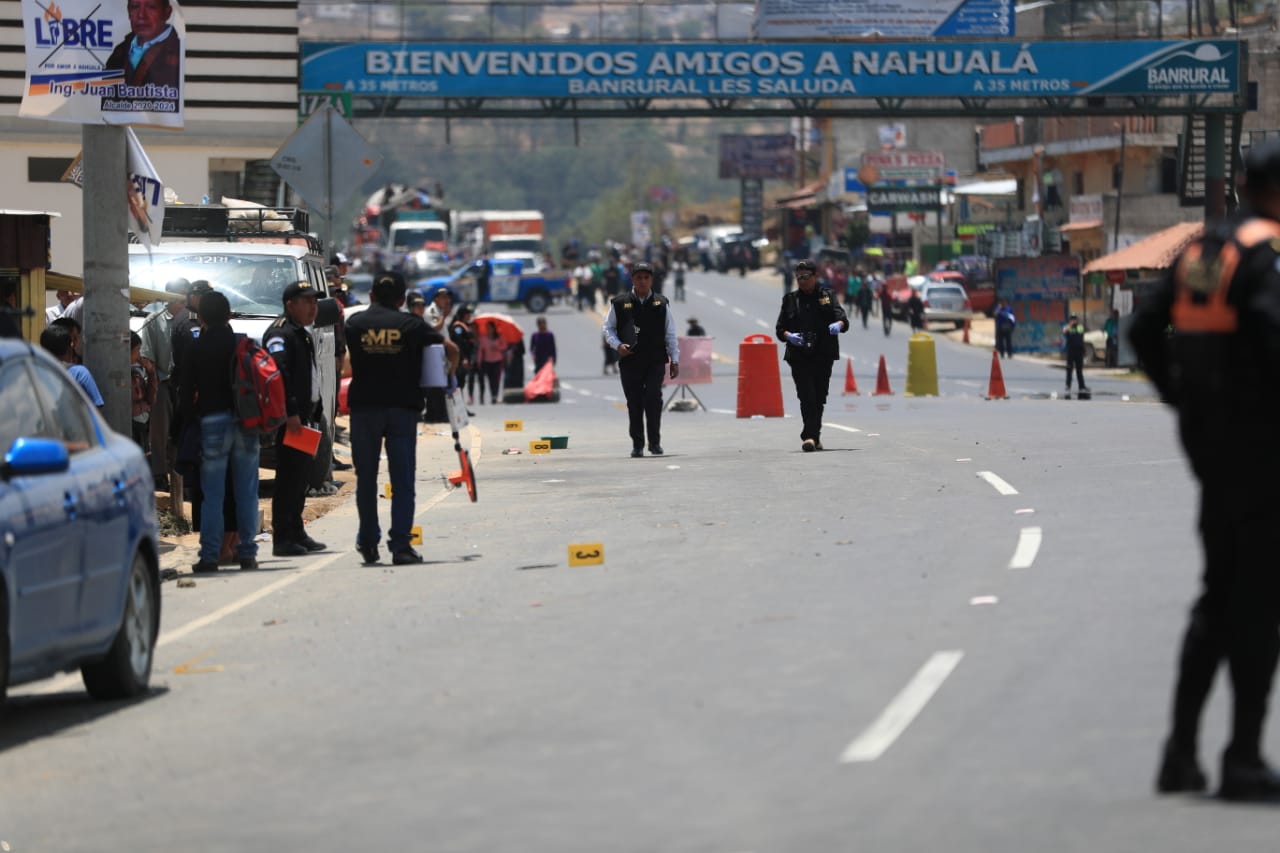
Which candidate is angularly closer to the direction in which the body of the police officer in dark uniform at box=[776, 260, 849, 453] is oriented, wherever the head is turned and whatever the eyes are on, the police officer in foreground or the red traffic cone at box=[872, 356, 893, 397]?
the police officer in foreground

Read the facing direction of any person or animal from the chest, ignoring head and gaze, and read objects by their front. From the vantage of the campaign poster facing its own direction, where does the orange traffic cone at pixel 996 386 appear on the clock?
The orange traffic cone is roughly at 7 o'clock from the campaign poster.

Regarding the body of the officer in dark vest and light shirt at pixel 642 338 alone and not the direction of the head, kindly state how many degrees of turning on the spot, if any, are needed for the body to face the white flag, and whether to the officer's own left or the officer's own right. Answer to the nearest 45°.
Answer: approximately 45° to the officer's own right

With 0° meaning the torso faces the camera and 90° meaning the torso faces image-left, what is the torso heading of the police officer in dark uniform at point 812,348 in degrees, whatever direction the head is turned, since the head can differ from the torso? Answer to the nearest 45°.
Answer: approximately 0°

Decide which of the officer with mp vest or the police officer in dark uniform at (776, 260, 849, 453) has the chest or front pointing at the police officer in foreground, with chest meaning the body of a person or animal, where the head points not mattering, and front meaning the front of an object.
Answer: the police officer in dark uniform

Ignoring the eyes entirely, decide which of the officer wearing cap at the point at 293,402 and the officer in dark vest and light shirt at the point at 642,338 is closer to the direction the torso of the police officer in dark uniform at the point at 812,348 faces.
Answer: the officer wearing cap

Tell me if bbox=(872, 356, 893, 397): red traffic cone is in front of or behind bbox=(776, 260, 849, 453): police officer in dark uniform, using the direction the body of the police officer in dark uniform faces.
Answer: behind

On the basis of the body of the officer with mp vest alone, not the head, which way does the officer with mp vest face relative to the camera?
away from the camera

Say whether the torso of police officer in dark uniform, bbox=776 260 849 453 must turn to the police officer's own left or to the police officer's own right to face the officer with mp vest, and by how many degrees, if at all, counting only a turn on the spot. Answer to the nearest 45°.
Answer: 0° — they already face them

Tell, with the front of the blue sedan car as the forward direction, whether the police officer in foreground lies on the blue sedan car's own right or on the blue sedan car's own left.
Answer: on the blue sedan car's own left

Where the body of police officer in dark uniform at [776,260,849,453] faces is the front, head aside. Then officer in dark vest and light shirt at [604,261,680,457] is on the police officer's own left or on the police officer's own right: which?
on the police officer's own right

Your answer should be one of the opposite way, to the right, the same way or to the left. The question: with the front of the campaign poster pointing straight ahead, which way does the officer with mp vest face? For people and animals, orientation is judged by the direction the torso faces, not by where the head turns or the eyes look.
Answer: the opposite way

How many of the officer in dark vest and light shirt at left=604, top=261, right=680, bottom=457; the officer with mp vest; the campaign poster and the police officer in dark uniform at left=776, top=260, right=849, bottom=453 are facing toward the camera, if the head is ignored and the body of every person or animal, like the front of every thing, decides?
3
